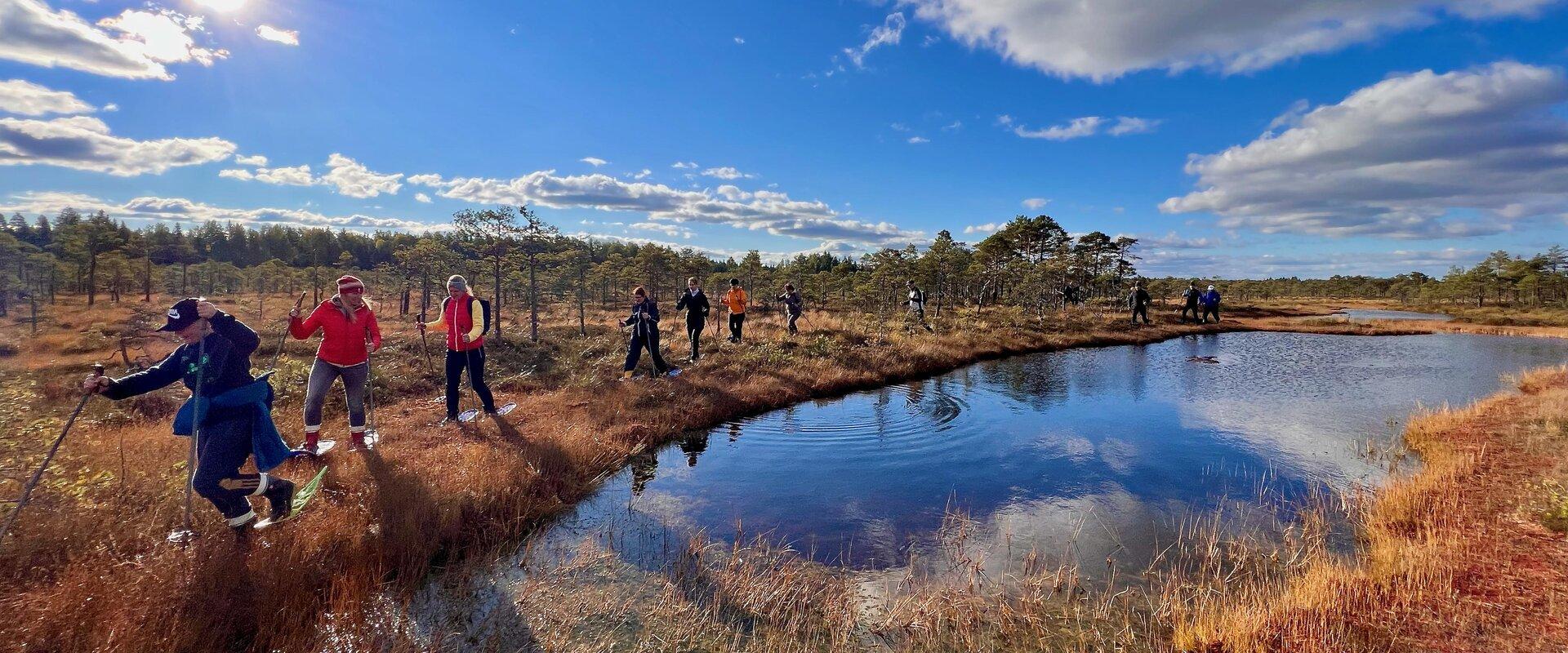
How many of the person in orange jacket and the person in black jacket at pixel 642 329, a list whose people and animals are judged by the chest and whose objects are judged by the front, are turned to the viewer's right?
0

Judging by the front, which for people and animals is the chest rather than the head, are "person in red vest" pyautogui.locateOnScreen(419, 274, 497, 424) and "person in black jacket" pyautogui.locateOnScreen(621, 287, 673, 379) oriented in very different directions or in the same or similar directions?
same or similar directions

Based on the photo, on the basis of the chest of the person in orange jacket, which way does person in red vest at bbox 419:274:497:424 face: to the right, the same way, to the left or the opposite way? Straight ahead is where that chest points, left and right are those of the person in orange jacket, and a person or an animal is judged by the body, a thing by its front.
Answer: the same way

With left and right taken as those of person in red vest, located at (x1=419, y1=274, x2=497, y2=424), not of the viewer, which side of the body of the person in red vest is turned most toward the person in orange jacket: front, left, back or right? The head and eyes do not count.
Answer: back

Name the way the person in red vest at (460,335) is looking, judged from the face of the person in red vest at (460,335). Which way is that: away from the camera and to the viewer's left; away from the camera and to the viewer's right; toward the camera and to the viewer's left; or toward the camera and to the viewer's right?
toward the camera and to the viewer's left

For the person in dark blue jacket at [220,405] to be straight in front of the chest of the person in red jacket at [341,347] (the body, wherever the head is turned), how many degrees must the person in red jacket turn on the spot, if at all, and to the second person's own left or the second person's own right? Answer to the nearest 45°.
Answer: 0° — they already face them

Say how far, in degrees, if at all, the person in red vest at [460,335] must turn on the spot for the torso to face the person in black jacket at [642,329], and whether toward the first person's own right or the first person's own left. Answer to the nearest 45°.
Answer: approximately 180°

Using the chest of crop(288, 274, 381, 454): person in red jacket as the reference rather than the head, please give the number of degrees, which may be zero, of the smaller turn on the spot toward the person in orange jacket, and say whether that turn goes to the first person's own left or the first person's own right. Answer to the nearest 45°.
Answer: approximately 135° to the first person's own left

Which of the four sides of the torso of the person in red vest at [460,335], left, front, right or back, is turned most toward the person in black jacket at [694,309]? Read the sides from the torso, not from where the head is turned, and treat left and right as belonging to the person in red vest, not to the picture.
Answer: back

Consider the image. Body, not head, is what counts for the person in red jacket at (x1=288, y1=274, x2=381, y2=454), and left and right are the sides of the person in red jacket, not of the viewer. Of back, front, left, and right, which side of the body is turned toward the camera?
front

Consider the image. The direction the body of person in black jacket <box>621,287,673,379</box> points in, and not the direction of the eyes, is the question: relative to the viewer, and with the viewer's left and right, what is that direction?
facing the viewer and to the left of the viewer

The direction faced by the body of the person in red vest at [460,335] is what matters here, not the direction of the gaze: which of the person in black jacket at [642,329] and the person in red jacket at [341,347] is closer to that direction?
the person in red jacket

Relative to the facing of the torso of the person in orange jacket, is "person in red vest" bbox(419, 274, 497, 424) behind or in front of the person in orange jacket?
in front
